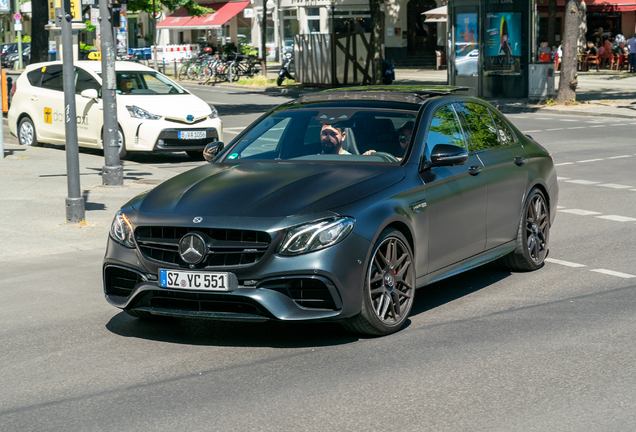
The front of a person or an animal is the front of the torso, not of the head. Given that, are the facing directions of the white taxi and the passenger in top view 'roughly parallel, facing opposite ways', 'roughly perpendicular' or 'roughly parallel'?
roughly perpendicular

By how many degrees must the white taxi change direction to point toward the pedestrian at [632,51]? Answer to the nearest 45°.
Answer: approximately 90° to its left

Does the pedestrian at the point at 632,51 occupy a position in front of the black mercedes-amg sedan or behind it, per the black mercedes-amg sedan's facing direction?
behind

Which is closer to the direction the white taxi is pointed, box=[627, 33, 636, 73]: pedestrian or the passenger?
the passenger

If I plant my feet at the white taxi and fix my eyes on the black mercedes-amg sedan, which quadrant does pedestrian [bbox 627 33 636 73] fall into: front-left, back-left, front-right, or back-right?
back-left

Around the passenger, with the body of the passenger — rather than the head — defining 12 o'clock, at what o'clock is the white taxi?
The white taxi is roughly at 4 o'clock from the passenger.

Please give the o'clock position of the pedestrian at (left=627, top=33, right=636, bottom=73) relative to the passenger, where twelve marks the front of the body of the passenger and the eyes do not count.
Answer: The pedestrian is roughly at 5 o'clock from the passenger.

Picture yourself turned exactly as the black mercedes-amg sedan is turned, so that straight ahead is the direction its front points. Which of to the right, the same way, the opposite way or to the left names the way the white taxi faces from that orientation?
to the left

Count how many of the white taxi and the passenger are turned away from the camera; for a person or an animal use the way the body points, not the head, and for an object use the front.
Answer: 0

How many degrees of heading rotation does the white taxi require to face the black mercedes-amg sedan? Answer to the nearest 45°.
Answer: approximately 45° to its right

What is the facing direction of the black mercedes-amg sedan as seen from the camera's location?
facing the viewer and to the left of the viewer

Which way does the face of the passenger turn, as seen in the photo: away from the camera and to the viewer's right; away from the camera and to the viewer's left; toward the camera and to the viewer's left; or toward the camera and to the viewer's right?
toward the camera and to the viewer's left

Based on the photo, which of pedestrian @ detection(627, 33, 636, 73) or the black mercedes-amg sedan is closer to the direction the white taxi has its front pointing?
the black mercedes-amg sedan

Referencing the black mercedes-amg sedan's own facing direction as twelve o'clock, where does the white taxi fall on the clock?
The white taxi is roughly at 4 o'clock from the black mercedes-amg sedan.
